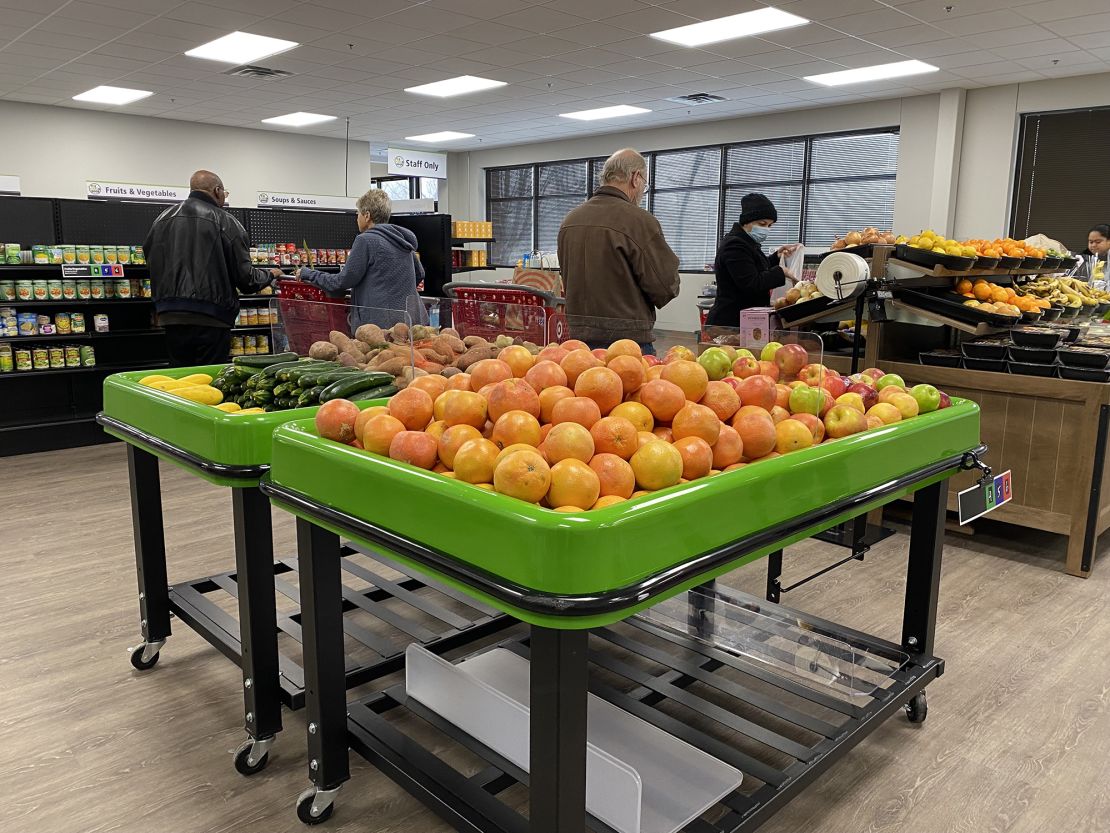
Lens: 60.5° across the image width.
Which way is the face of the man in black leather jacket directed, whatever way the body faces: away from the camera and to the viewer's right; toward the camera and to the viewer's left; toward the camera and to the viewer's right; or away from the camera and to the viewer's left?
away from the camera and to the viewer's right

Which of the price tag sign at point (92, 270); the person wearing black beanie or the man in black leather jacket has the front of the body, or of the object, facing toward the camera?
the price tag sign

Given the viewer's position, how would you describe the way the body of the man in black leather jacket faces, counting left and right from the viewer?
facing away from the viewer and to the right of the viewer

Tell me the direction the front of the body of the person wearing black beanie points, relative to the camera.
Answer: to the viewer's right

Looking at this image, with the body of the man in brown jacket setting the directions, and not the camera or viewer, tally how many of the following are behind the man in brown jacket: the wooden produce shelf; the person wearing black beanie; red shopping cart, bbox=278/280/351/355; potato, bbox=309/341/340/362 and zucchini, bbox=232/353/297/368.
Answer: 3

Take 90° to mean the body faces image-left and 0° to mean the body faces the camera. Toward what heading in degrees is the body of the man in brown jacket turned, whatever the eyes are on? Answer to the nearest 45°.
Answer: approximately 225°

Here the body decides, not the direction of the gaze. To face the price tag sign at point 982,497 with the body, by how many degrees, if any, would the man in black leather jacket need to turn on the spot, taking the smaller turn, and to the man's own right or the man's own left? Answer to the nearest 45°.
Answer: approximately 90° to the man's own right

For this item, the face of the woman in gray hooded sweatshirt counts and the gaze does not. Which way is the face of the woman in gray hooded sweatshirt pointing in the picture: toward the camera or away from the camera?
away from the camera

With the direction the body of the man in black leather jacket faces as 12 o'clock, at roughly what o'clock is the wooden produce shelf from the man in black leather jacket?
The wooden produce shelf is roughly at 3 o'clock from the man in black leather jacket.

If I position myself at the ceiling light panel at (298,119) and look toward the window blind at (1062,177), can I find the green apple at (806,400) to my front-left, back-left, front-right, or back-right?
front-right

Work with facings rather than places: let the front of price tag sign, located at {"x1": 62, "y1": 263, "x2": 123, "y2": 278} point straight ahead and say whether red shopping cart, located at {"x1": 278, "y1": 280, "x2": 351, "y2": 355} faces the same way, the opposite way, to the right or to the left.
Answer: to the left

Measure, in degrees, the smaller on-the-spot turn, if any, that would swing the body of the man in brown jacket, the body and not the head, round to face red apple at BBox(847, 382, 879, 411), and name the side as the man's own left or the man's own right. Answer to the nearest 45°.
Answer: approximately 135° to the man's own right

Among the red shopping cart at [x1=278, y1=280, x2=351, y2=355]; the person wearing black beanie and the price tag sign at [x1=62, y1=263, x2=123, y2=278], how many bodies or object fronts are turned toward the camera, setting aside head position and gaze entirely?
1

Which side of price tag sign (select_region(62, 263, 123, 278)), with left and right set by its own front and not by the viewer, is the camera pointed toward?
front

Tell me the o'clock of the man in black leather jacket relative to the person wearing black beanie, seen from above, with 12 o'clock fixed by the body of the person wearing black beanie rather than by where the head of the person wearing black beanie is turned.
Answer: The man in black leather jacket is roughly at 6 o'clock from the person wearing black beanie.

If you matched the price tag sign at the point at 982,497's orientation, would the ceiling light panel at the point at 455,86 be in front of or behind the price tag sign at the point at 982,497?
behind
